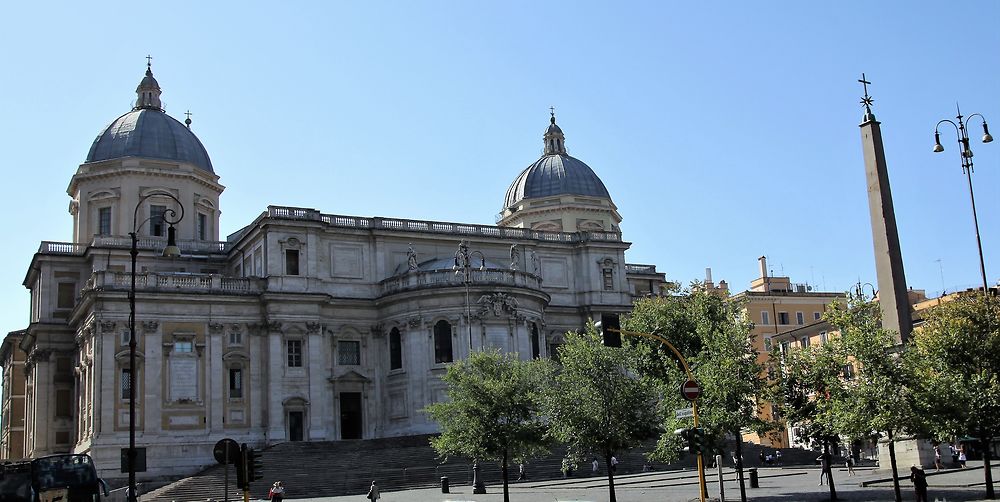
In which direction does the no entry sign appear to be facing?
toward the camera

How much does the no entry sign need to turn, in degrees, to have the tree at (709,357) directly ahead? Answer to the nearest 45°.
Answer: approximately 180°

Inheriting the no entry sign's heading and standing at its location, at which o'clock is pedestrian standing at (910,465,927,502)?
The pedestrian standing is roughly at 9 o'clock from the no entry sign.

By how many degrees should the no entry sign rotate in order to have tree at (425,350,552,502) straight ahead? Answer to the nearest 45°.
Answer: approximately 135° to its right

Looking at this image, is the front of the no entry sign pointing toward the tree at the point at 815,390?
no

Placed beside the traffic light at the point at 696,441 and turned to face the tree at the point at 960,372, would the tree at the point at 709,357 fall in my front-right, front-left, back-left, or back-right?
front-left

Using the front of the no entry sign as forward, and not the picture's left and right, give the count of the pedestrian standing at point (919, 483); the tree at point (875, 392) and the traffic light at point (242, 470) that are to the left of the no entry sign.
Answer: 2

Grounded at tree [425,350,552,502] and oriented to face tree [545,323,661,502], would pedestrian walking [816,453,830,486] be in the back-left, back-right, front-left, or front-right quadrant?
front-left

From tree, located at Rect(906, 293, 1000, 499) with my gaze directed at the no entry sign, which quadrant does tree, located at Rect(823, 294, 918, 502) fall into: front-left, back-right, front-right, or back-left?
front-left
